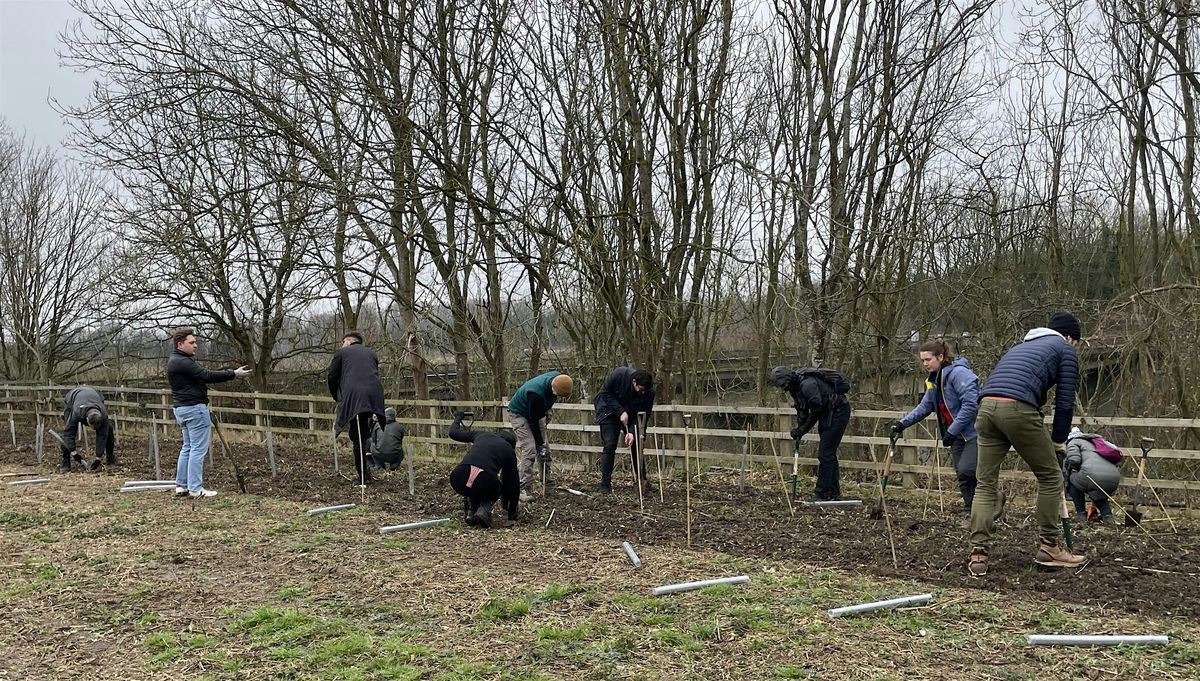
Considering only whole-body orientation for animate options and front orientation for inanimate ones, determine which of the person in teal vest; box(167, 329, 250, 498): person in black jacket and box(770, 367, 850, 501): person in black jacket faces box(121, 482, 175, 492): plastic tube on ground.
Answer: box(770, 367, 850, 501): person in black jacket

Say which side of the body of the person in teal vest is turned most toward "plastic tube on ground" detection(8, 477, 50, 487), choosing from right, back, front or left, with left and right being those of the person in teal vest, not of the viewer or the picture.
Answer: back

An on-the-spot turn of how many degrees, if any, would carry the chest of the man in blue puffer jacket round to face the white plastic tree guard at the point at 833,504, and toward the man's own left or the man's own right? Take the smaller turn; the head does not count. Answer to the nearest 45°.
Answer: approximately 90° to the man's own left

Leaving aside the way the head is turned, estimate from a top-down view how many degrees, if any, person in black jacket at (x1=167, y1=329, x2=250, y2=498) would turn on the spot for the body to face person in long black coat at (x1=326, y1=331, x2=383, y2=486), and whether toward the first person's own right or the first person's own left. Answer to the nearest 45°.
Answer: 0° — they already face them

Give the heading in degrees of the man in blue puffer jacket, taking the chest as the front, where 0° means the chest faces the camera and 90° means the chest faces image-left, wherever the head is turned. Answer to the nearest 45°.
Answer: approximately 225°

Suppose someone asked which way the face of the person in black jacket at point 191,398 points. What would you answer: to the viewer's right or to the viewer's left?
to the viewer's right

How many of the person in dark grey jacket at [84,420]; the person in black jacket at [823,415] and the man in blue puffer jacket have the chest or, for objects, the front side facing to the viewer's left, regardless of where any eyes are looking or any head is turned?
1

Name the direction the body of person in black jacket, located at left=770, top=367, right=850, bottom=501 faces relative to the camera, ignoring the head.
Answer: to the viewer's left

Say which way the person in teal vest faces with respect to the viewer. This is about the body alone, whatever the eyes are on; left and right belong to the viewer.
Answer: facing to the right of the viewer

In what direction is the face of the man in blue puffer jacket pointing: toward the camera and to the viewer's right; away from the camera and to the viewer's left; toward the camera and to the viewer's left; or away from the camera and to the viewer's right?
away from the camera and to the viewer's right

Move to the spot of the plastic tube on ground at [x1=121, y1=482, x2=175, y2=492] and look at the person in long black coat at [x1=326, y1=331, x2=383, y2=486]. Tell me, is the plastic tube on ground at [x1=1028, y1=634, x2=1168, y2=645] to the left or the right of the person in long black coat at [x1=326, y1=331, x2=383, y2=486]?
right

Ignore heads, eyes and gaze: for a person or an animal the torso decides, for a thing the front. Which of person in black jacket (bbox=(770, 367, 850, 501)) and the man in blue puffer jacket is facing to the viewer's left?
the person in black jacket

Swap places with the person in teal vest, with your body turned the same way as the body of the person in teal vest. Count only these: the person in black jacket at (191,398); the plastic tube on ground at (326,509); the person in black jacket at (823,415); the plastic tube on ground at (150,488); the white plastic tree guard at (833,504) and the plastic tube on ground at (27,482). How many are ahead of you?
2

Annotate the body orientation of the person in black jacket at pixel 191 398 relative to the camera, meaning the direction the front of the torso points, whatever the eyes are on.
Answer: to the viewer's right
